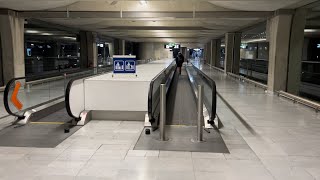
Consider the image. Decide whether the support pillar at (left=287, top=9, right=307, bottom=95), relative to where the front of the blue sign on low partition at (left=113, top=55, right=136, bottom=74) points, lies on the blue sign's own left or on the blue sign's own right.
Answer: on the blue sign's own left

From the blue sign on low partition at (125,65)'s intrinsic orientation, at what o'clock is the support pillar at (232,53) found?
The support pillar is roughly at 7 o'clock from the blue sign on low partition.

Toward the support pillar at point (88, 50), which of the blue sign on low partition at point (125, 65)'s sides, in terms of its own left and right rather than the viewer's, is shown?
back

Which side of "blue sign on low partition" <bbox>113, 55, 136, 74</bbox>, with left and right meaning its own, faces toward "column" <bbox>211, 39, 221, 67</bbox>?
back

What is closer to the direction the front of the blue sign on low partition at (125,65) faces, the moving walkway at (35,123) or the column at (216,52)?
the moving walkway

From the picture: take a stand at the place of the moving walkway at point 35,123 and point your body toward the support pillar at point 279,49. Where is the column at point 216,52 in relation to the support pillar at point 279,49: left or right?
left

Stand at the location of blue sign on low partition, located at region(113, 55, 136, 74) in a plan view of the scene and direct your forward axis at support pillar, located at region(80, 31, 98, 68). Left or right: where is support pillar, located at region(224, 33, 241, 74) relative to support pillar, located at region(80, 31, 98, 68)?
right

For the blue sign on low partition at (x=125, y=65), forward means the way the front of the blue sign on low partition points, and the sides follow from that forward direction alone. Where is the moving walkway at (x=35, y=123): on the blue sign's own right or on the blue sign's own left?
on the blue sign's own right

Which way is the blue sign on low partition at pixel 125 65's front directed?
toward the camera

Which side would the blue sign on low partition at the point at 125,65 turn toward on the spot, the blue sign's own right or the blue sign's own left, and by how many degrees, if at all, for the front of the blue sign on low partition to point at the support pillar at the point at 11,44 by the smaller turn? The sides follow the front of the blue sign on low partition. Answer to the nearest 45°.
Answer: approximately 135° to the blue sign's own right

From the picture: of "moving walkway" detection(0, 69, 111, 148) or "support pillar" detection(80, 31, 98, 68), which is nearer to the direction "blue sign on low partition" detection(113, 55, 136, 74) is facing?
the moving walkway
